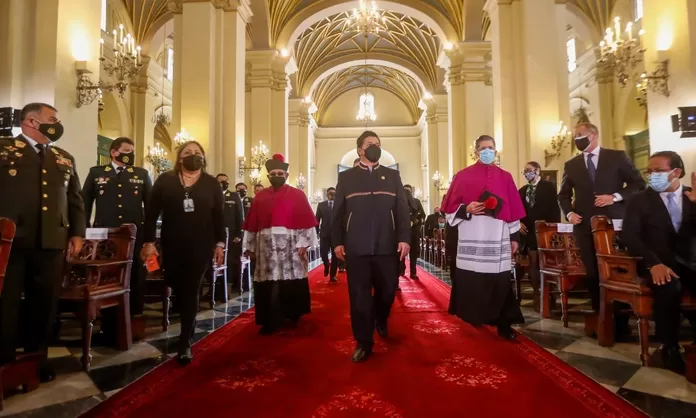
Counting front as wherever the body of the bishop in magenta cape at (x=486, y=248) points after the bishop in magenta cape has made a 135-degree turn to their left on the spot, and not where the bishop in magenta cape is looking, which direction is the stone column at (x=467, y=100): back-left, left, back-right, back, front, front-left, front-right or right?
front-left

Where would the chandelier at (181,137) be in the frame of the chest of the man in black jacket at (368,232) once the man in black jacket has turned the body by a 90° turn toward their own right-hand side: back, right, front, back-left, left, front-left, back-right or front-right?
front-right

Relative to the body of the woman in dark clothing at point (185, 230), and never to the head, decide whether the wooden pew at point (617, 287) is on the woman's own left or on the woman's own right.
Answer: on the woman's own left

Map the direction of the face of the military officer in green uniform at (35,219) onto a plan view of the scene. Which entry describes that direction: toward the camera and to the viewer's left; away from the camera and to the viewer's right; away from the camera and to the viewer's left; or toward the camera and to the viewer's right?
toward the camera and to the viewer's right

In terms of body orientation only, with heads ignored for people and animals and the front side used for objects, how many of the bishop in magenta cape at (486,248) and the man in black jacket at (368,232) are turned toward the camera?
2

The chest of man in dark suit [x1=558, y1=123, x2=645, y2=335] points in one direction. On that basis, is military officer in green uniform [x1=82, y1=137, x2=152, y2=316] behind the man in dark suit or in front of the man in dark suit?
in front

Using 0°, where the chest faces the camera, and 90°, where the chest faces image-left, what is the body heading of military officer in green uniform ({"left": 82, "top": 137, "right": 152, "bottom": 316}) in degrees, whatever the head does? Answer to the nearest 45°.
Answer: approximately 0°

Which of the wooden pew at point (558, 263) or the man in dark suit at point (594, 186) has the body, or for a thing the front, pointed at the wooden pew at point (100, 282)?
the man in dark suit

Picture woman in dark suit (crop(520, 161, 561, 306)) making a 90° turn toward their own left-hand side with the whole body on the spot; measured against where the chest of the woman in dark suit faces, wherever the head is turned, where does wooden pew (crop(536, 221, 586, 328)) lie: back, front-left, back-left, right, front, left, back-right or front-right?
front-right

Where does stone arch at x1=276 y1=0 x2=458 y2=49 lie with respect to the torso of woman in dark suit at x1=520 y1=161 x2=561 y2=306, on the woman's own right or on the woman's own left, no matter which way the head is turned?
on the woman's own right

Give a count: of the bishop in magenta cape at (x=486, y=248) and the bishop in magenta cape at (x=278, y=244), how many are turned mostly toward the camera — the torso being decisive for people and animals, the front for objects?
2

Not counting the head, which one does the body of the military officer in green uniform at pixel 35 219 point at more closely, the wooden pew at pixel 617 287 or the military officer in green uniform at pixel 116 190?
the wooden pew
